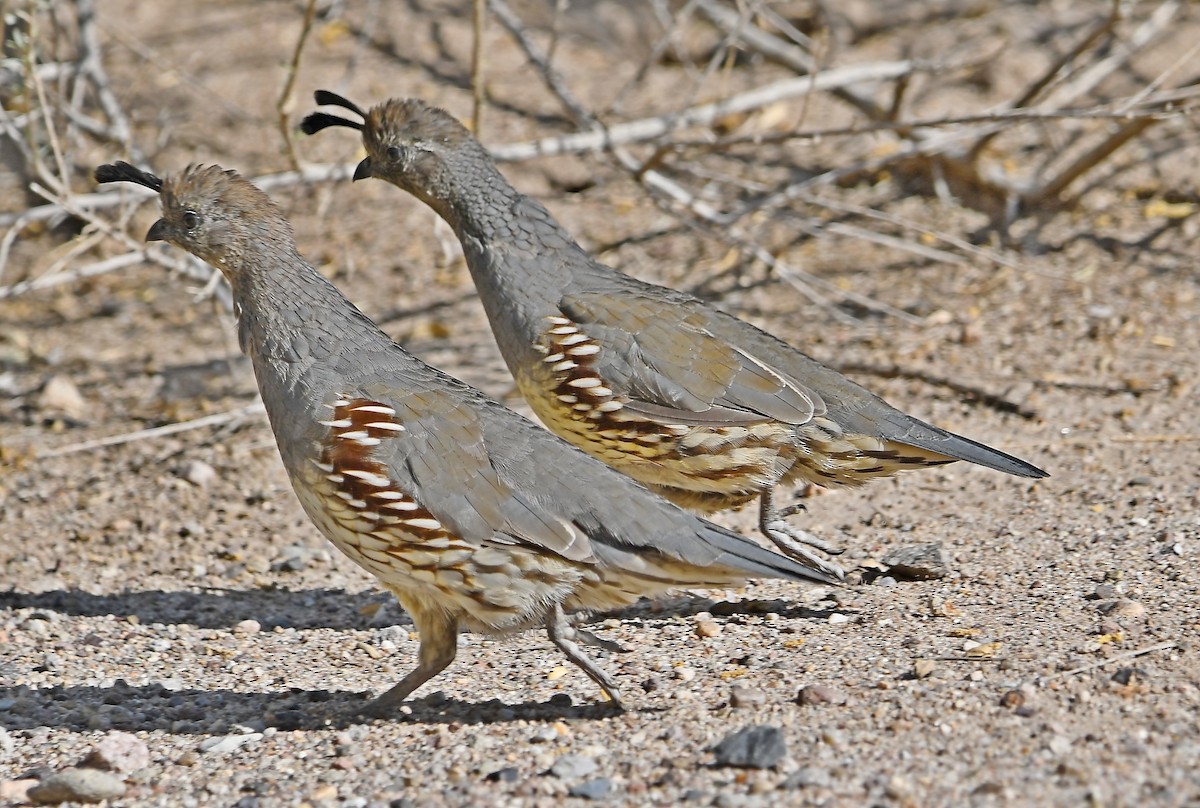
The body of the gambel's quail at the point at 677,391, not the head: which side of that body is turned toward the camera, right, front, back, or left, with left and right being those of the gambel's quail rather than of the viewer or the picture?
left

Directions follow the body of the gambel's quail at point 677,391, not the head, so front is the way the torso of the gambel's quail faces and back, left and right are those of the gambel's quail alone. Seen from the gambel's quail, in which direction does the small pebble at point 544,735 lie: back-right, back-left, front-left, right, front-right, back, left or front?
left

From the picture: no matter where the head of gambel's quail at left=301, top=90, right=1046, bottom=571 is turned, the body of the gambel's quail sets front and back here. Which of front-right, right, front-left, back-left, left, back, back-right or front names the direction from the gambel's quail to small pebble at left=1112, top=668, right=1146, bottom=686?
back-left

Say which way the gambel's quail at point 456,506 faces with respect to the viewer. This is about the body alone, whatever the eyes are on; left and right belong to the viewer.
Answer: facing to the left of the viewer

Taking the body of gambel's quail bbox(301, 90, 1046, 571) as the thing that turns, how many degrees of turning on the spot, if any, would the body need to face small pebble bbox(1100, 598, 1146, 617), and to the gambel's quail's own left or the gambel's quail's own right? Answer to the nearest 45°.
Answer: approximately 135° to the gambel's quail's own left

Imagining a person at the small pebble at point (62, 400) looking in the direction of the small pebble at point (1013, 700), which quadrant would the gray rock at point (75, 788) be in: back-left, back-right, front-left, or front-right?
front-right

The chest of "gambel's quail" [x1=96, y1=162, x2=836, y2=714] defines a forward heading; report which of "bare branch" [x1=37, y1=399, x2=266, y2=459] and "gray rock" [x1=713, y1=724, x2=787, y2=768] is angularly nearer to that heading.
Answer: the bare branch

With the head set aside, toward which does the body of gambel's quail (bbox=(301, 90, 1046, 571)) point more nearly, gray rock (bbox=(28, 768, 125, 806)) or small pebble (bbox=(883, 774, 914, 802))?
the gray rock

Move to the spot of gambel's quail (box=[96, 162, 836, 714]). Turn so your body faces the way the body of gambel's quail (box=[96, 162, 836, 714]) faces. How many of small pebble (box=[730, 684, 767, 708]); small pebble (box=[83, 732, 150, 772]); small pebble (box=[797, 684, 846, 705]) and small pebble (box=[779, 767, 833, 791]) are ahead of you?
1

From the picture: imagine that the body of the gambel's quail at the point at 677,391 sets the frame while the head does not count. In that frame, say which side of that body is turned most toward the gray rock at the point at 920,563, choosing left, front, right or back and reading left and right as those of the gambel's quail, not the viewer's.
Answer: back
